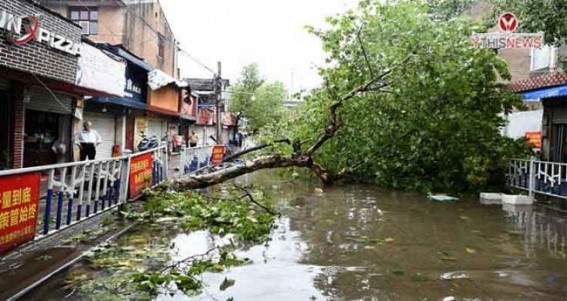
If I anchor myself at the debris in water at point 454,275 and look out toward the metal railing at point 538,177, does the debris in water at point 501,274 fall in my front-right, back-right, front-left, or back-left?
front-right

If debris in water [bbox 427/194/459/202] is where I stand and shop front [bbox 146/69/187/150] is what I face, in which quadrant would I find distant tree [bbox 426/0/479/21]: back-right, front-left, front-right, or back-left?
front-right

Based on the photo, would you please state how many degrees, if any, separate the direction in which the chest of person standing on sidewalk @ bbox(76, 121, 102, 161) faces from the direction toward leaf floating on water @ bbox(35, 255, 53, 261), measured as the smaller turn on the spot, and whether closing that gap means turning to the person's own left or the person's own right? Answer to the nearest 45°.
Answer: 0° — they already face it

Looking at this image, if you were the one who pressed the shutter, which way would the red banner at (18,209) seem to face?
facing the viewer and to the right of the viewer

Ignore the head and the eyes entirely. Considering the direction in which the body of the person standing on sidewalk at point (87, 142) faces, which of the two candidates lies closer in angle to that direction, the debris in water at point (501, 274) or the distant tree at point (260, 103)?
the debris in water

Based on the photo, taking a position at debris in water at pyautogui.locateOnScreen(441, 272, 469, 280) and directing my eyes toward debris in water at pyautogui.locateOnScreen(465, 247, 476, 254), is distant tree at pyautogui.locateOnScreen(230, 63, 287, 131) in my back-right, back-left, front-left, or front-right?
front-left

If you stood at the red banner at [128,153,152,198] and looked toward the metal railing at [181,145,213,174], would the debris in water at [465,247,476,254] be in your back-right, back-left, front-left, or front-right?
back-right

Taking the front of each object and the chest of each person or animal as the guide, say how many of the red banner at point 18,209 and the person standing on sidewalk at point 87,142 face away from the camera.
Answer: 0

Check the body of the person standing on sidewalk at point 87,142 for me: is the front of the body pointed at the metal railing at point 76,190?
yes

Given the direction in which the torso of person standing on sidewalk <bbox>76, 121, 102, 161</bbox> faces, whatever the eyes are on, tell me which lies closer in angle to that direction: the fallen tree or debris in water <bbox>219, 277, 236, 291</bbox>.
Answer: the debris in water

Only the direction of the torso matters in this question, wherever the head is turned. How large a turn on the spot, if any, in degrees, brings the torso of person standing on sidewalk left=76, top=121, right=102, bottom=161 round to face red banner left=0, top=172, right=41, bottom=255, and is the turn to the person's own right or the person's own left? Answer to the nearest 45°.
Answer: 0° — they already face it

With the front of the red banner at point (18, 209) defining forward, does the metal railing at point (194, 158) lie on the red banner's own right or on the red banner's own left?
on the red banner's own left

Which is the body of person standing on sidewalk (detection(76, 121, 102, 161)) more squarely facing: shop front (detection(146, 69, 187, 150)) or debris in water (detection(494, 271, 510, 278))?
the debris in water

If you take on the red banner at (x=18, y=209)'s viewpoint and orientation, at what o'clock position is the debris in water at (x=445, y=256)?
The debris in water is roughly at 11 o'clock from the red banner.

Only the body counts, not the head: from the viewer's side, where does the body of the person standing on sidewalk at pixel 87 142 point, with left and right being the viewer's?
facing the viewer
